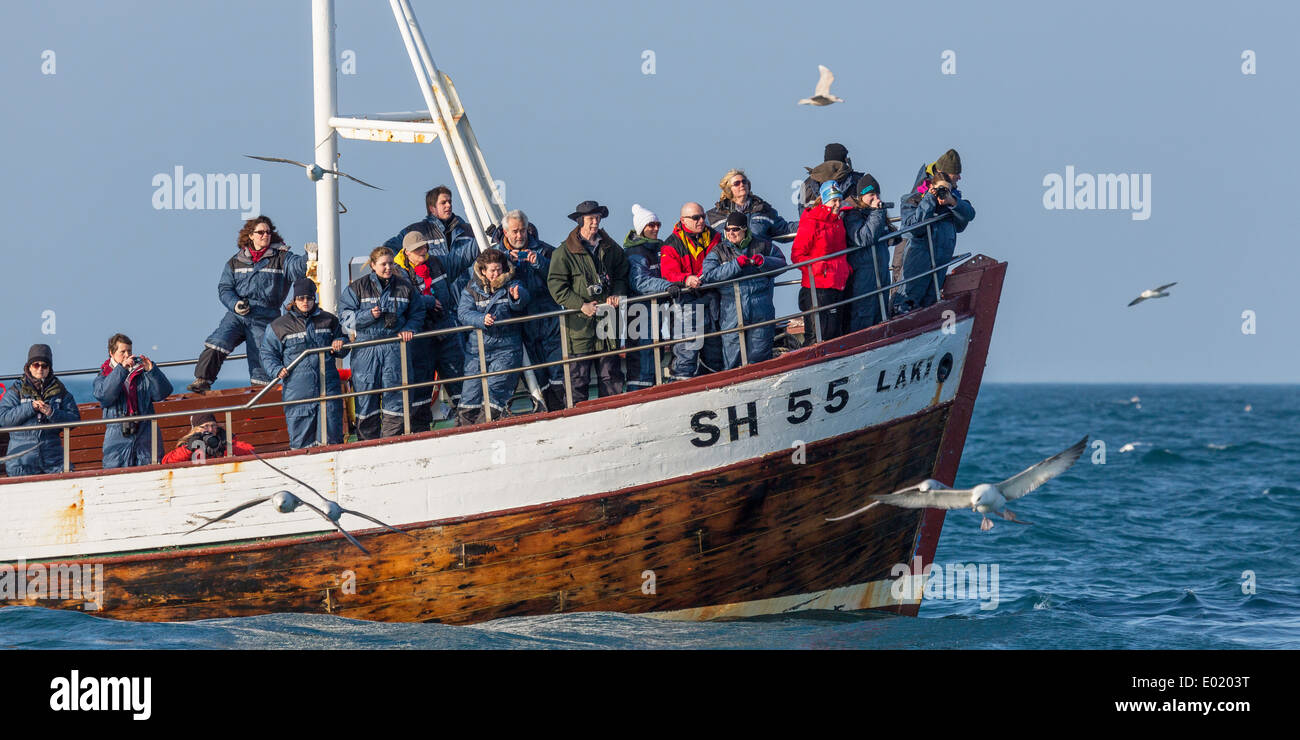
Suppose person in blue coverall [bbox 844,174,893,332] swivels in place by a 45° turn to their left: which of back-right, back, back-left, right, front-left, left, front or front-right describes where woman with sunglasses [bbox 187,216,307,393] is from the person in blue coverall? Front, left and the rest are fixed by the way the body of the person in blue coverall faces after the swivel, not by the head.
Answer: back

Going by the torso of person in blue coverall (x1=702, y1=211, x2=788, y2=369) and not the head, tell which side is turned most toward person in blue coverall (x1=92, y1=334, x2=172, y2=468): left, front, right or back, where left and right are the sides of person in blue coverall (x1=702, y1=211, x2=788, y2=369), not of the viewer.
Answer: right

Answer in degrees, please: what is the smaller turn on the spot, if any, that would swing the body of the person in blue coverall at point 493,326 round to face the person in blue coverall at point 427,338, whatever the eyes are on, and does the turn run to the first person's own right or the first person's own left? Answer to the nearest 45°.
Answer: approximately 135° to the first person's own right

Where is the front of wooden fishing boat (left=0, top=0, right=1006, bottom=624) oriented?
to the viewer's right

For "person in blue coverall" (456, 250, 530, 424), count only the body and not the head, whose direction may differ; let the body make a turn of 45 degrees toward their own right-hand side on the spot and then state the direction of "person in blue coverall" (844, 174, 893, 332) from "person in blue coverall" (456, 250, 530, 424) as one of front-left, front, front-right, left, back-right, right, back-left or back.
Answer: back-left

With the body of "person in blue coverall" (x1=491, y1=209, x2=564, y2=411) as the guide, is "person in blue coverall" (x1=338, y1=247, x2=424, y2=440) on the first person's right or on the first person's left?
on the first person's right

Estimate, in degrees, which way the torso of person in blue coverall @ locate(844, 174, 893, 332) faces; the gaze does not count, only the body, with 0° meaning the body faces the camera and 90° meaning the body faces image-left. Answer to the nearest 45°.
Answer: approximately 315°

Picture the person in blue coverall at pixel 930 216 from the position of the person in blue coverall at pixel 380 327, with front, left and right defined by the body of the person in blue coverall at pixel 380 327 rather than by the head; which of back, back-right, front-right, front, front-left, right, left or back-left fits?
left

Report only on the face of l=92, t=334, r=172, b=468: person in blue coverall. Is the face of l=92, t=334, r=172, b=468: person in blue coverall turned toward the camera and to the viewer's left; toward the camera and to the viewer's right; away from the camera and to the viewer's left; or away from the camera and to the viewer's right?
toward the camera and to the viewer's right
